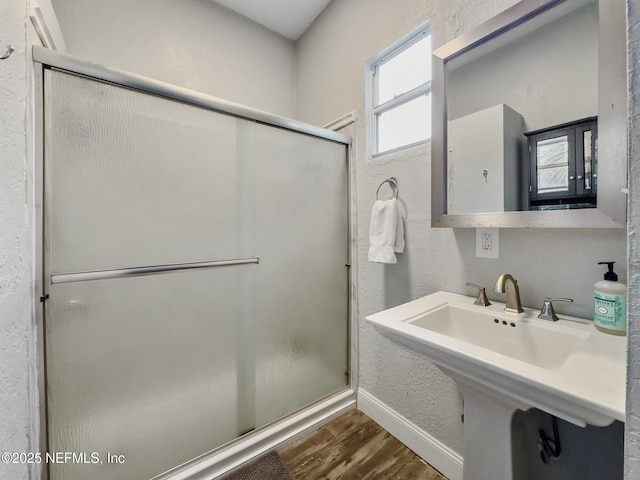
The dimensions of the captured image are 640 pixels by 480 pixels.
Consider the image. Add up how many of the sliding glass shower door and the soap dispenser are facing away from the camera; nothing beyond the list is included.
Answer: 0

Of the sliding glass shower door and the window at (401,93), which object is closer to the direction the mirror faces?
the sliding glass shower door

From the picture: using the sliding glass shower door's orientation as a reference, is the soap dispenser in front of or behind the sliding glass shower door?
in front

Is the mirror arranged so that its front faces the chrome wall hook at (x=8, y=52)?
yes

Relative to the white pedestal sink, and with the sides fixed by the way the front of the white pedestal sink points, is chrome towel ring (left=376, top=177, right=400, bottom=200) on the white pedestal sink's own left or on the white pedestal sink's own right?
on the white pedestal sink's own right

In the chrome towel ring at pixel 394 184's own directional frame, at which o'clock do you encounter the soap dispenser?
The soap dispenser is roughly at 9 o'clock from the chrome towel ring.

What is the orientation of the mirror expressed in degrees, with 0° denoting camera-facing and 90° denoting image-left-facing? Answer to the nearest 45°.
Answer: approximately 45°

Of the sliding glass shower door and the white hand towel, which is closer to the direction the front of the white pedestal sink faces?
the sliding glass shower door

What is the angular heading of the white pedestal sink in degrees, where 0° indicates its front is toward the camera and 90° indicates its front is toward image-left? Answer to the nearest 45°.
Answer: approximately 45°
